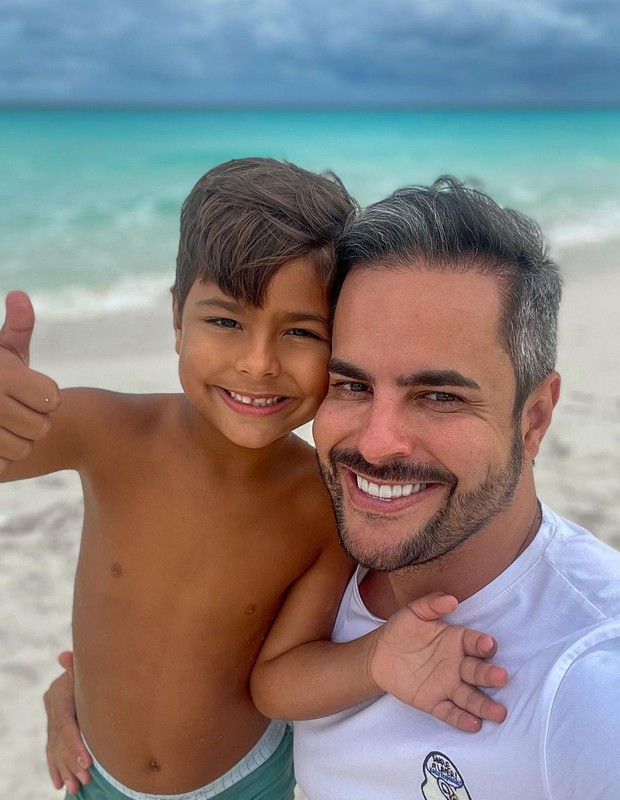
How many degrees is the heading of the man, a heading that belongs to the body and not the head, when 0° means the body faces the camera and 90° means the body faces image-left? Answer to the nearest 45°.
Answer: approximately 45°

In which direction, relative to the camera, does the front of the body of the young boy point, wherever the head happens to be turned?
toward the camera
